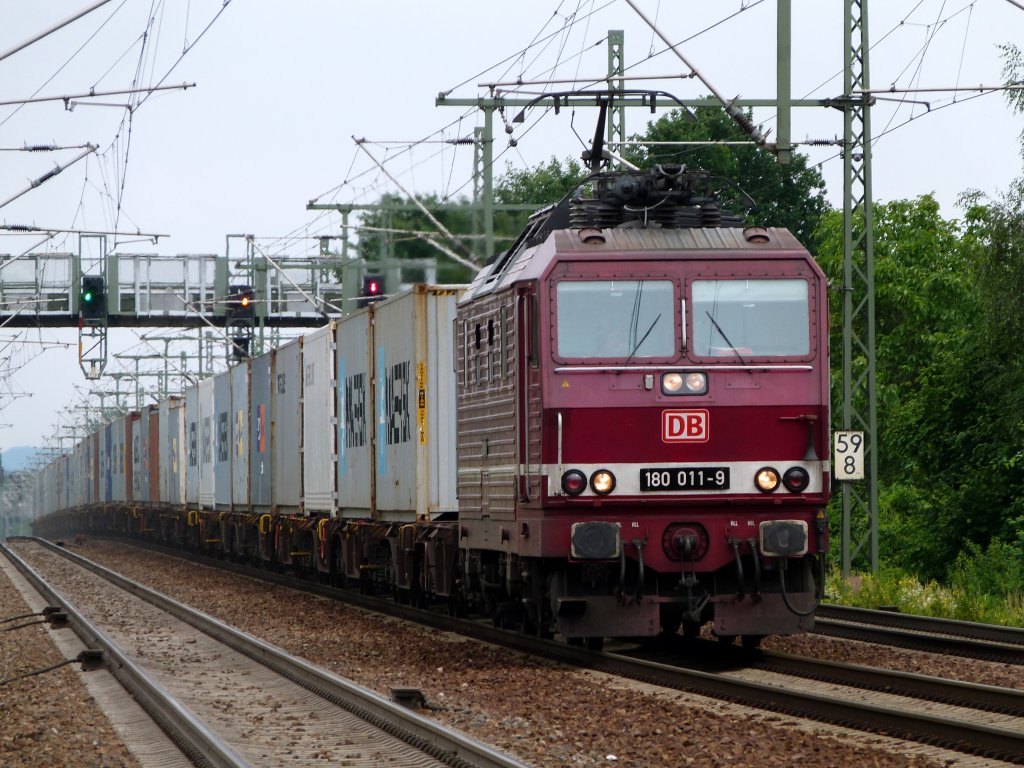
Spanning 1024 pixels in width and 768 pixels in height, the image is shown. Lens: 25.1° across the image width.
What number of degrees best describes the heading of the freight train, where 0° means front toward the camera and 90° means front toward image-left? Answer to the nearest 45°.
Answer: approximately 0°

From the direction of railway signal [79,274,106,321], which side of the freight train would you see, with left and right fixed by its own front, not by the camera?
back

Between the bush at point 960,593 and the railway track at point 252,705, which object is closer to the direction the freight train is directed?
the railway track

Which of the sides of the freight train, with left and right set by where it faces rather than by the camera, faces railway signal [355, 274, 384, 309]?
back

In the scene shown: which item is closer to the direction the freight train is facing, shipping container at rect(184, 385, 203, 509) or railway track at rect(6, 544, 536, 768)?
the railway track

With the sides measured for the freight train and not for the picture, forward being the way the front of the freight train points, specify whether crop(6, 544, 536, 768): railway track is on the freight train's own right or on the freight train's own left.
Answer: on the freight train's own right
